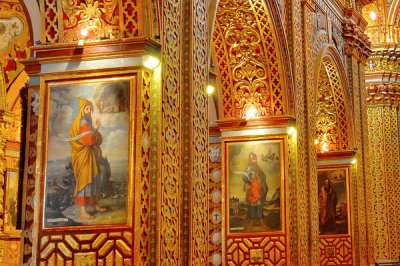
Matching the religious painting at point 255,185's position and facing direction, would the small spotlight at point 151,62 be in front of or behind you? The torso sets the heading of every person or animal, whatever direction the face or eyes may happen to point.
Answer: in front

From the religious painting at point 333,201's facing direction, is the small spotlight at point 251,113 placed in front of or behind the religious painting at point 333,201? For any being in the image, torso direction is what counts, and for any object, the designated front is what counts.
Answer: in front

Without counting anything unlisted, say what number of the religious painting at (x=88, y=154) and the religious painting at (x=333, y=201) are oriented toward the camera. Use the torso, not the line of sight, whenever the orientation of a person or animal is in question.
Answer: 2

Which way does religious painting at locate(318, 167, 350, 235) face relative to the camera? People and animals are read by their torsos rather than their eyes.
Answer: toward the camera

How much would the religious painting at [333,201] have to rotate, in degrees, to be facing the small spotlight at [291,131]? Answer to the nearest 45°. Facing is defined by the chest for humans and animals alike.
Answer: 0° — it already faces it

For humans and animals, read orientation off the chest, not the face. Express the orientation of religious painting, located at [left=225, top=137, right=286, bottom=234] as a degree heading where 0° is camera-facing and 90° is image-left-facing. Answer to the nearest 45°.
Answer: approximately 0°

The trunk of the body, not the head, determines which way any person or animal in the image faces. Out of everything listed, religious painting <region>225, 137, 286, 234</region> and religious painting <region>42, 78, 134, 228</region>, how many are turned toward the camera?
2

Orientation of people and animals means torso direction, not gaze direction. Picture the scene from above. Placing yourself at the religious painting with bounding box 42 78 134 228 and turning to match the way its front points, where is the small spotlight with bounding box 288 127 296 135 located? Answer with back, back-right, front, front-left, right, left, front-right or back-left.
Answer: back-left

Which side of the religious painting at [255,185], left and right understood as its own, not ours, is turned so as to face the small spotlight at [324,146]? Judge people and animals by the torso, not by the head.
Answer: back

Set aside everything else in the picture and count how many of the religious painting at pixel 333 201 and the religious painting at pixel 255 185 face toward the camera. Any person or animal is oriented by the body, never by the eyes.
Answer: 2
